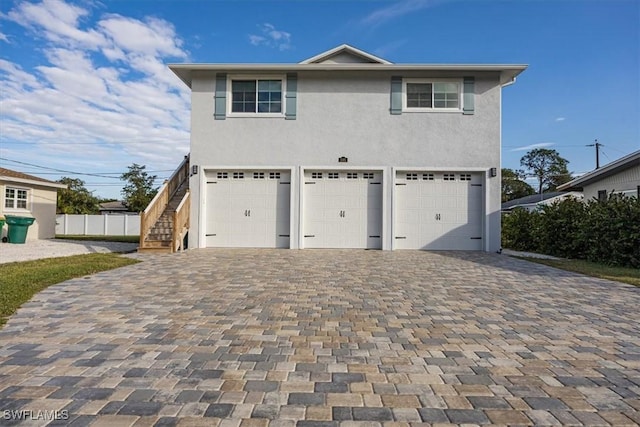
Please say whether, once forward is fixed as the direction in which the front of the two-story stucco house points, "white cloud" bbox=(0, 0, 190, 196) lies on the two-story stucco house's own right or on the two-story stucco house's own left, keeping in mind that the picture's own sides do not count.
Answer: on the two-story stucco house's own right

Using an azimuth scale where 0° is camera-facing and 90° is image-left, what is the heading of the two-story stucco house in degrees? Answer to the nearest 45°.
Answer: approximately 0°

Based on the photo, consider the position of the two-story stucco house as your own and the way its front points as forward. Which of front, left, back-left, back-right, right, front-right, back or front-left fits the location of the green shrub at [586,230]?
left

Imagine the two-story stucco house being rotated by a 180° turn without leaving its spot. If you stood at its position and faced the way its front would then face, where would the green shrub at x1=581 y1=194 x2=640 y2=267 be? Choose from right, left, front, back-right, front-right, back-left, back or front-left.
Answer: right

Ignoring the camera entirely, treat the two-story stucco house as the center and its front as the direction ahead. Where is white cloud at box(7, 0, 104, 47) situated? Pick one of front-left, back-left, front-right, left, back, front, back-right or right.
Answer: right

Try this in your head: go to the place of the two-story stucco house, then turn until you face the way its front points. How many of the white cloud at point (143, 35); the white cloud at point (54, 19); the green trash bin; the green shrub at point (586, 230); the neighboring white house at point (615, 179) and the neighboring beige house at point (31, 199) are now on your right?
4

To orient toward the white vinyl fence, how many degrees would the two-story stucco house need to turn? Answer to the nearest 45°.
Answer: approximately 135° to its right

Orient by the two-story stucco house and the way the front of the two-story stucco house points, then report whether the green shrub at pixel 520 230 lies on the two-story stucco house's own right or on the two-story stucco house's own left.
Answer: on the two-story stucco house's own left

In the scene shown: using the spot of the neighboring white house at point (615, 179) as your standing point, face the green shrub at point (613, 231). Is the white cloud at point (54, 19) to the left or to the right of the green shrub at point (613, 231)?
right

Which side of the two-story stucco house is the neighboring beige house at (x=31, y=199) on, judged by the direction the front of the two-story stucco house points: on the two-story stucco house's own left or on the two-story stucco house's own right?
on the two-story stucco house's own right
